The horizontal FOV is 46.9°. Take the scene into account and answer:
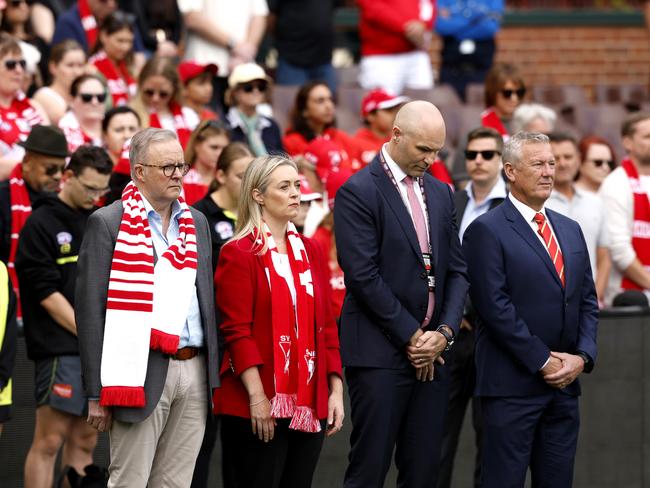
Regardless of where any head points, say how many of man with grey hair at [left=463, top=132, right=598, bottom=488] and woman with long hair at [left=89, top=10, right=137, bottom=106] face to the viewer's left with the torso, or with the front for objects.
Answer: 0

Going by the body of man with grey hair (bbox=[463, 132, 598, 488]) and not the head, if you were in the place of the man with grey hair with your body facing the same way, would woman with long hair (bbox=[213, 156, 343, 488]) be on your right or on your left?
on your right

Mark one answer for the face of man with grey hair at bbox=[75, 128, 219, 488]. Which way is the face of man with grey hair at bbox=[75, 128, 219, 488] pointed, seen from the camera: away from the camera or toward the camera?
toward the camera

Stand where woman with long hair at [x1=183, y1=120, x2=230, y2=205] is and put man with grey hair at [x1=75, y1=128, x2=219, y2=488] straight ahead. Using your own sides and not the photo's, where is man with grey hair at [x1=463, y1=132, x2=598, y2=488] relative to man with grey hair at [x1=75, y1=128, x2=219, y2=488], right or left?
left

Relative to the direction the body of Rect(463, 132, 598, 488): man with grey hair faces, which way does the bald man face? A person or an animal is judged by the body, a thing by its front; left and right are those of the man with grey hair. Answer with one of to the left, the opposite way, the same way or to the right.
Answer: the same way

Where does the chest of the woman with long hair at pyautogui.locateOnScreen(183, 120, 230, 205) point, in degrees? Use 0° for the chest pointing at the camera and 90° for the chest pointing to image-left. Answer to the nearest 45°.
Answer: approximately 315°

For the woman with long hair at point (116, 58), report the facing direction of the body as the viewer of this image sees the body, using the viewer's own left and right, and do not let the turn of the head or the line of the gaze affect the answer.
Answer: facing the viewer and to the right of the viewer

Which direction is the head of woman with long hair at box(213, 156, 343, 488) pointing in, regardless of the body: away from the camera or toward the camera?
toward the camera

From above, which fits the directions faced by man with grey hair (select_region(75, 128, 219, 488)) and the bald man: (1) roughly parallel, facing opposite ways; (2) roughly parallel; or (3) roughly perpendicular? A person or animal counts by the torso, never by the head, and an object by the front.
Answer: roughly parallel

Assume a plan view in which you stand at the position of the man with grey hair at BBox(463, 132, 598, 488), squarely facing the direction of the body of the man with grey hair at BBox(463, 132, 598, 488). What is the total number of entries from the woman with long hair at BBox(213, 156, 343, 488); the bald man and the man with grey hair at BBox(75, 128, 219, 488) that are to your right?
3

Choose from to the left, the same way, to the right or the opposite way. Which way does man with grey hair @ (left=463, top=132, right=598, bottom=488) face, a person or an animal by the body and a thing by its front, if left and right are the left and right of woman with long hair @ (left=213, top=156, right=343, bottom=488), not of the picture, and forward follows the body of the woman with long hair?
the same way

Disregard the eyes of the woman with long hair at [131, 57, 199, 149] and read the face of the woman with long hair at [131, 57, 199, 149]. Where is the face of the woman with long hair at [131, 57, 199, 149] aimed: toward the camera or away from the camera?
toward the camera

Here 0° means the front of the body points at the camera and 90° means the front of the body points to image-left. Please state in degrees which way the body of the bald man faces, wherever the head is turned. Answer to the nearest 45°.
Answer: approximately 315°

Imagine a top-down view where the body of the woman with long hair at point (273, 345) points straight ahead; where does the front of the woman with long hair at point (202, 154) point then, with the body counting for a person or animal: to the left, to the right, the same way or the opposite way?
the same way

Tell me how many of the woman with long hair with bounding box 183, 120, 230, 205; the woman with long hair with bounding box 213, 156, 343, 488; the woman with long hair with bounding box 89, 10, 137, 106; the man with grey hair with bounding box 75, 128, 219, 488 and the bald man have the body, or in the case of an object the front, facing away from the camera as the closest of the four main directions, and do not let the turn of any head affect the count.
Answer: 0
